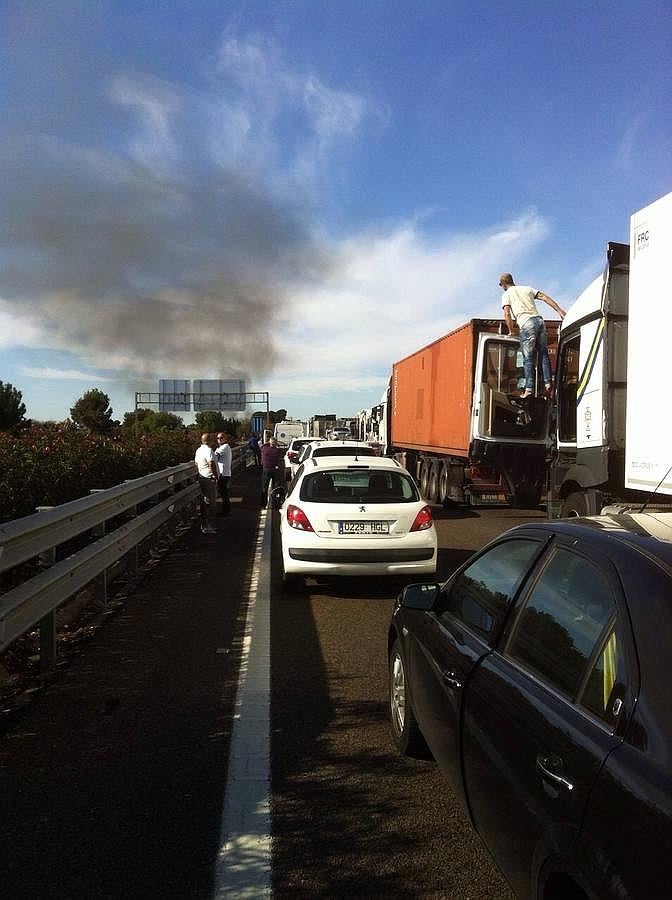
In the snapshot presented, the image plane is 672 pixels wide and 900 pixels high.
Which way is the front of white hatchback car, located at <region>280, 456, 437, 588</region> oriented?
away from the camera

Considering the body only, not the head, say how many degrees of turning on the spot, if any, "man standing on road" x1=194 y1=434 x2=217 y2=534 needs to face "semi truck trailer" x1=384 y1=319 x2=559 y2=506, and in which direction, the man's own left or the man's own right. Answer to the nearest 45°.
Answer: approximately 45° to the man's own right

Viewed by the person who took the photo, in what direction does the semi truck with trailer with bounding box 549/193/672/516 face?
facing away from the viewer and to the left of the viewer

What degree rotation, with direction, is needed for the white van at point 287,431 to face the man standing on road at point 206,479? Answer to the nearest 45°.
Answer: approximately 180°

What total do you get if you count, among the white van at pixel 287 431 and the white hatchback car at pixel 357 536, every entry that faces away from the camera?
2

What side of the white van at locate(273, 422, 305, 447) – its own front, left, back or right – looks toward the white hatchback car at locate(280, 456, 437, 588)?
back

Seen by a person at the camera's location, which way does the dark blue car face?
facing away from the viewer and to the left of the viewer

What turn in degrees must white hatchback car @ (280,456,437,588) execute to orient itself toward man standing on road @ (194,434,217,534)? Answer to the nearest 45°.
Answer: approximately 45° to its left

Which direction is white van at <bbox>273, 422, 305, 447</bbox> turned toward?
away from the camera

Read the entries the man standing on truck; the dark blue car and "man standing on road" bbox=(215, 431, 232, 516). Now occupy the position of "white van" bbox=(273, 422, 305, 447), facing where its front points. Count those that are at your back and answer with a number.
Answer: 3
